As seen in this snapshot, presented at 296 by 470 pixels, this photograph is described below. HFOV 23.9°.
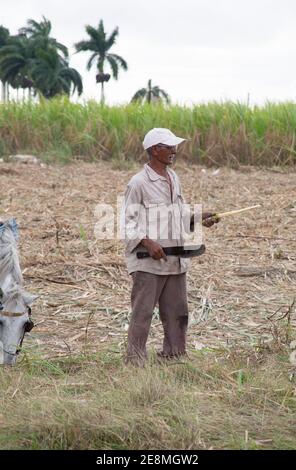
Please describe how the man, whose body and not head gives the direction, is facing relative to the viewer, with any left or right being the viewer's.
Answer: facing the viewer and to the right of the viewer
